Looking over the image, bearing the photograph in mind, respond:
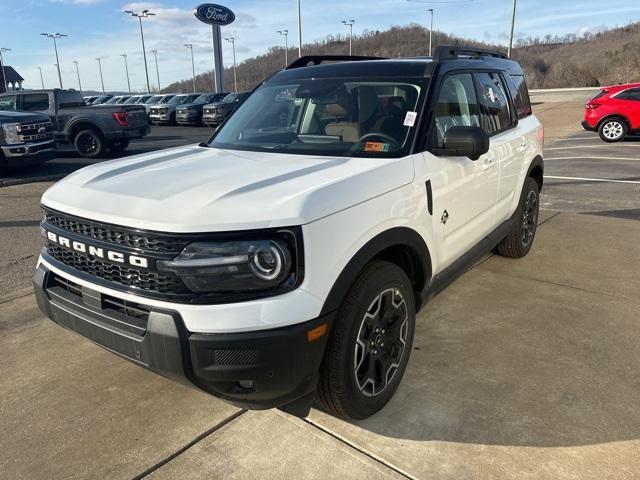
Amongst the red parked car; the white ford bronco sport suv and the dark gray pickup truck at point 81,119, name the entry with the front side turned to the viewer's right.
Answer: the red parked car

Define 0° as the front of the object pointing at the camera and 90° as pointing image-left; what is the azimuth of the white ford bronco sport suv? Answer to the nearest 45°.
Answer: approximately 45°

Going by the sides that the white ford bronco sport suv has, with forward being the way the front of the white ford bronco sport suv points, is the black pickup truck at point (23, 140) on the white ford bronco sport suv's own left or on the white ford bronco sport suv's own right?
on the white ford bronco sport suv's own right

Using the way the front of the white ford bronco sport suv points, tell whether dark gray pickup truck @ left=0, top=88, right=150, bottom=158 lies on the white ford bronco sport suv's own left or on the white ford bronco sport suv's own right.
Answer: on the white ford bronco sport suv's own right

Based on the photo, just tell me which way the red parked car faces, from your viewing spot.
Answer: facing to the right of the viewer

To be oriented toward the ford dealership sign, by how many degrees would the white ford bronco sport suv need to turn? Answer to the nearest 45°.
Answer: approximately 135° to its right

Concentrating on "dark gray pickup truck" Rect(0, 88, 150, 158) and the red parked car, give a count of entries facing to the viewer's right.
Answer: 1

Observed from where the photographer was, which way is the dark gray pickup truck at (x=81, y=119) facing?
facing away from the viewer and to the left of the viewer

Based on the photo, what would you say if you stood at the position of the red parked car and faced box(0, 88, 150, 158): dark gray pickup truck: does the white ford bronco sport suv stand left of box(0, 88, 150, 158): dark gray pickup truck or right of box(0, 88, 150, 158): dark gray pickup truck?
left
